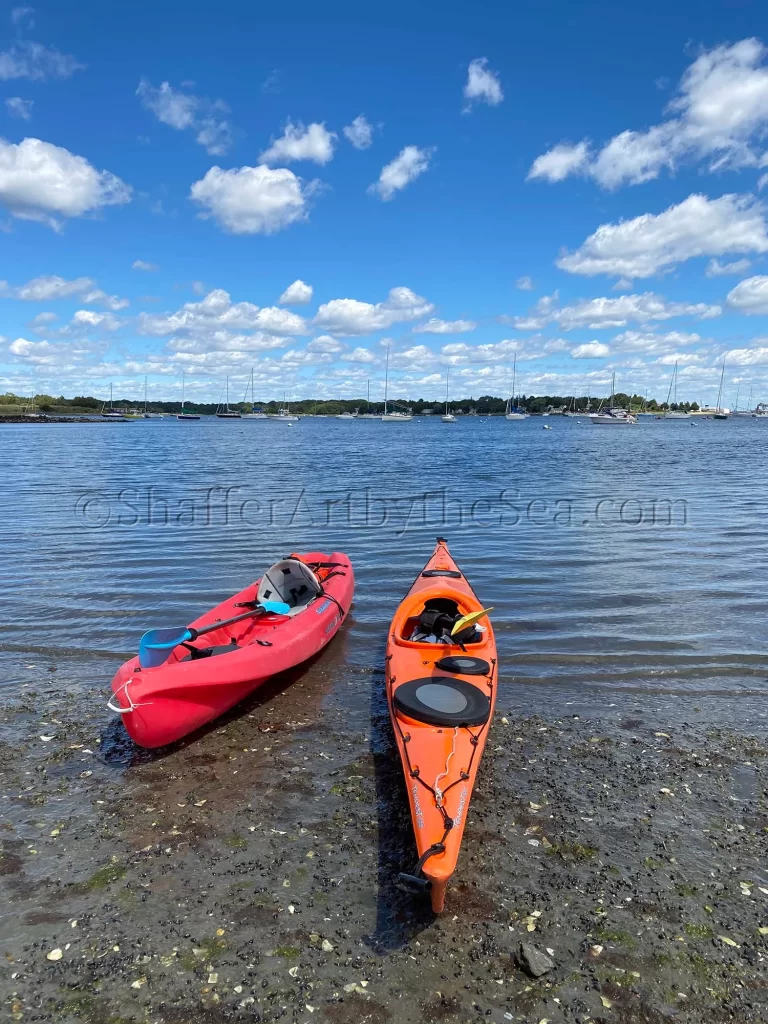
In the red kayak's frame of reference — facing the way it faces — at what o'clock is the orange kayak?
The orange kayak is roughly at 9 o'clock from the red kayak.

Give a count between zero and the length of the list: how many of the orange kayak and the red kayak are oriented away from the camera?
1

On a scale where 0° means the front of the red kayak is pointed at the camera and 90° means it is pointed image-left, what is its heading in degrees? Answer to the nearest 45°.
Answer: approximately 45°

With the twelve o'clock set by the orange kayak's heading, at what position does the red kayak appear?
The red kayak is roughly at 10 o'clock from the orange kayak.

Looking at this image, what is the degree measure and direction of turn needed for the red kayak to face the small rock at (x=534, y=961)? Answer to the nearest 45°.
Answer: approximately 90° to its left

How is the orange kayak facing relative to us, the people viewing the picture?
facing away from the viewer

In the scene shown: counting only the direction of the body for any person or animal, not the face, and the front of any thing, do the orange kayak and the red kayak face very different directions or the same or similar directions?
very different directions

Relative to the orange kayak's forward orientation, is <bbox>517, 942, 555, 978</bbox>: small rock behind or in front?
behind
